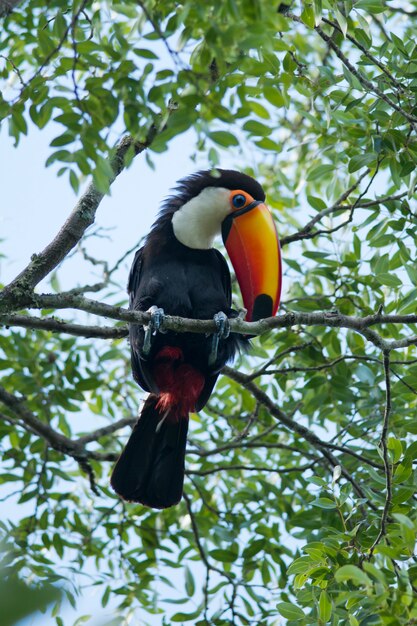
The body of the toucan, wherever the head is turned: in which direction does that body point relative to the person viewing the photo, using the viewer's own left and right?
facing the viewer and to the right of the viewer

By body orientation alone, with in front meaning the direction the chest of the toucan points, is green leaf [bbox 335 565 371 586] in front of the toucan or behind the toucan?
in front
